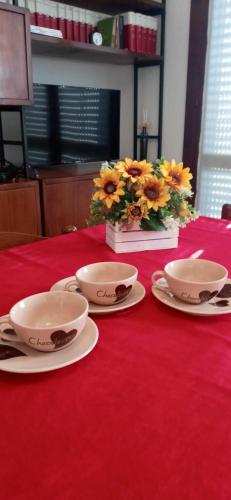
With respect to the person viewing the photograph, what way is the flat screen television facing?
facing the viewer and to the right of the viewer

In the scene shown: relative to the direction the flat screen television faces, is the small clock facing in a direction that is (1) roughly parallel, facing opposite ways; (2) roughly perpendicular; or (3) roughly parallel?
roughly parallel

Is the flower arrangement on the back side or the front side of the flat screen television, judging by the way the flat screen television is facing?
on the front side

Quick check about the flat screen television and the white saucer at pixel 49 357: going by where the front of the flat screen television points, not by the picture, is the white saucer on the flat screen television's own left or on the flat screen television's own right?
on the flat screen television's own right

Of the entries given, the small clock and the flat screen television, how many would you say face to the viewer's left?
0

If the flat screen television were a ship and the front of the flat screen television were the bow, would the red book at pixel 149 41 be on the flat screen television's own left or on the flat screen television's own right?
on the flat screen television's own left
